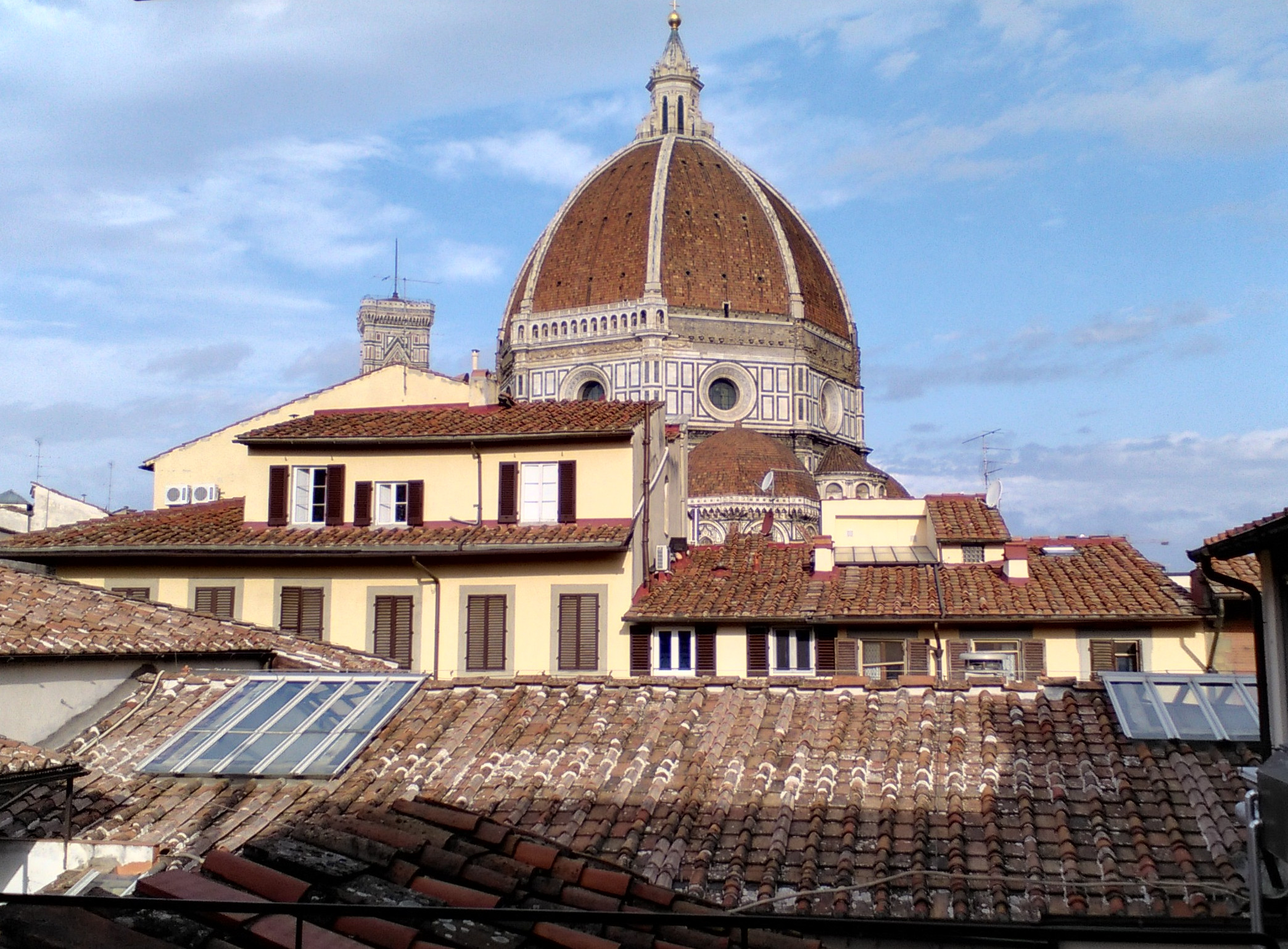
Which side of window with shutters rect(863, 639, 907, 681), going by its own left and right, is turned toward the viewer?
front

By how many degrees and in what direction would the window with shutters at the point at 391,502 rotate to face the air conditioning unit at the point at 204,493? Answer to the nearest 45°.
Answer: approximately 135° to its right

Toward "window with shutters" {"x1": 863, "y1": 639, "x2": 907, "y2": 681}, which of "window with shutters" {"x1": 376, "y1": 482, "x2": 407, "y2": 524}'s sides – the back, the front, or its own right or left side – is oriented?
left

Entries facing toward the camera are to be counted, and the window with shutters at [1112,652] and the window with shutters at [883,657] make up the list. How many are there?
2

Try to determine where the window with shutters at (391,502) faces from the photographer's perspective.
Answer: facing the viewer

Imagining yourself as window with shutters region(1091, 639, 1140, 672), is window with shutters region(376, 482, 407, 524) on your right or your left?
on your right

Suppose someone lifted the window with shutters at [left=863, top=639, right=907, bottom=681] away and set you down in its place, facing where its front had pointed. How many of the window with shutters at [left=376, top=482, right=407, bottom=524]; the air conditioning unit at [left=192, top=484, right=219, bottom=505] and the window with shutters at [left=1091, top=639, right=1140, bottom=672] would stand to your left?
1

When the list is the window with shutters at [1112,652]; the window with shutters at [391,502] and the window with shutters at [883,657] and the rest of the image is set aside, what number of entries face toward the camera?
3

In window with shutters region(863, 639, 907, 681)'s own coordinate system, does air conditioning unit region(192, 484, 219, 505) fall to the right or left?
on its right

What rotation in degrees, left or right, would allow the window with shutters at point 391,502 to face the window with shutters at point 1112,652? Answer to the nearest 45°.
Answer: approximately 90° to its left

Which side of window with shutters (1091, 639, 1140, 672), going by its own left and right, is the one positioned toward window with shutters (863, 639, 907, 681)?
right

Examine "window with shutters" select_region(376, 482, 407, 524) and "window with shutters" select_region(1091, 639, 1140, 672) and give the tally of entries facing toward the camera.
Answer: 2

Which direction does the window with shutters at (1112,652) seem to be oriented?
toward the camera
